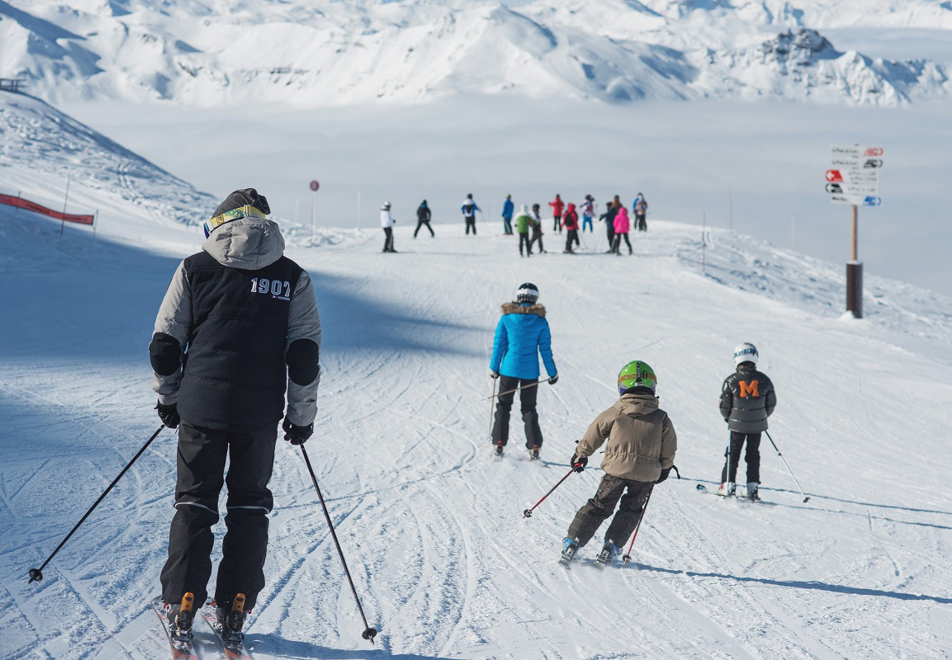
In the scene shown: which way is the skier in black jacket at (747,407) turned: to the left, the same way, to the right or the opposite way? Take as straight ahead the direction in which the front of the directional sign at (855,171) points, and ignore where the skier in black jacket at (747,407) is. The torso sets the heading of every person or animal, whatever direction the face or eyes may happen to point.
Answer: the opposite way

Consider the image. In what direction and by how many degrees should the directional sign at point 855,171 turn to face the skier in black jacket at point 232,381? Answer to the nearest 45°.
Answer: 0° — it already faces them

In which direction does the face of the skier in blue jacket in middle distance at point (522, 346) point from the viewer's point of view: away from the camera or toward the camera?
away from the camera

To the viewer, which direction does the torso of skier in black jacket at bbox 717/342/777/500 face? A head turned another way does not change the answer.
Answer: away from the camera

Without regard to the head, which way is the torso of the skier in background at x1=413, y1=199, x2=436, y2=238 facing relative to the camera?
away from the camera

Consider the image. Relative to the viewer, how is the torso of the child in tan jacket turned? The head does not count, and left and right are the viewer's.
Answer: facing away from the viewer

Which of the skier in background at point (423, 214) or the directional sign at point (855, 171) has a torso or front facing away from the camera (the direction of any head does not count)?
the skier in background

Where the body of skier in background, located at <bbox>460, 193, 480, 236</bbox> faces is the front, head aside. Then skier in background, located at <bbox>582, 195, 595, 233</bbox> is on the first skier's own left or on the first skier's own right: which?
on the first skier's own right

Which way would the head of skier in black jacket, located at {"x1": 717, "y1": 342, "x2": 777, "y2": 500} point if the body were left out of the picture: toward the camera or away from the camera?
away from the camera

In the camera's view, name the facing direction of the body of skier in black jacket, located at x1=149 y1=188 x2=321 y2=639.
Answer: away from the camera

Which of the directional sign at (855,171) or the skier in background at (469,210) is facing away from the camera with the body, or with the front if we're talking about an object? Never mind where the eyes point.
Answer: the skier in background
